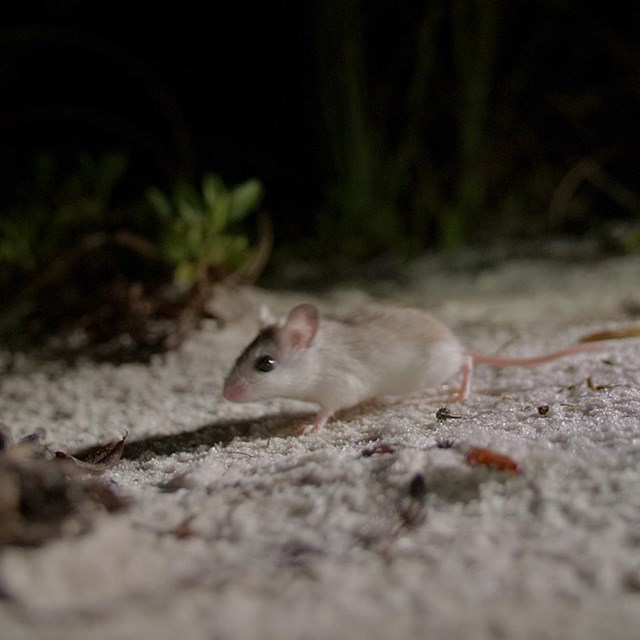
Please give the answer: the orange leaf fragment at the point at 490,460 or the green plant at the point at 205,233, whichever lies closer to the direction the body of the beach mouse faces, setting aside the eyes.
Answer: the green plant

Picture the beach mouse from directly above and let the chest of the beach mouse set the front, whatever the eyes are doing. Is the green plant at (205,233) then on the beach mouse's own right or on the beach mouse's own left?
on the beach mouse's own right

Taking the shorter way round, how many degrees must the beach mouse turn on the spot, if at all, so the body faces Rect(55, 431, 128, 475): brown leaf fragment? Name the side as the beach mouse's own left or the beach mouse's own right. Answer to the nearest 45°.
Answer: approximately 45° to the beach mouse's own left

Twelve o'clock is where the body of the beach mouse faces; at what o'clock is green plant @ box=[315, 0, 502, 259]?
The green plant is roughly at 3 o'clock from the beach mouse.

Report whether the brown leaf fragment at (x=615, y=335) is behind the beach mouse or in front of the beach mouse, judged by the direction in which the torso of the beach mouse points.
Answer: behind

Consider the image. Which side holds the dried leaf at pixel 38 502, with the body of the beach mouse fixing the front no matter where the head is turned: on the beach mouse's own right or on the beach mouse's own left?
on the beach mouse's own left

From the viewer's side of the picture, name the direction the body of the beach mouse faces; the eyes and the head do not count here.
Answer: to the viewer's left

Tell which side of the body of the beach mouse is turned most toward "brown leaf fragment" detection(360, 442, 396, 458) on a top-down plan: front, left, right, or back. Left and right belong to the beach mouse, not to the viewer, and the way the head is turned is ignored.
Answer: left
